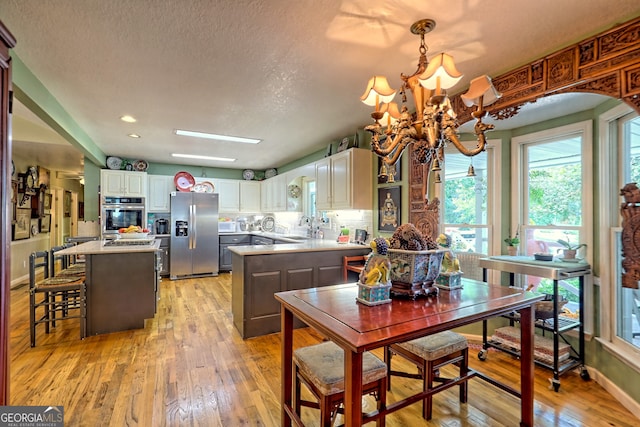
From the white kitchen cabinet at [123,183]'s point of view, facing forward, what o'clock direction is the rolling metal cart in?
The rolling metal cart is roughly at 11 o'clock from the white kitchen cabinet.

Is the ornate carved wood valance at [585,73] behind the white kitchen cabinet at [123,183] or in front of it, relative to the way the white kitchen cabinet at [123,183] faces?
in front

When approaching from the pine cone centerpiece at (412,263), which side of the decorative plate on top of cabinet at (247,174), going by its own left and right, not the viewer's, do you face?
front

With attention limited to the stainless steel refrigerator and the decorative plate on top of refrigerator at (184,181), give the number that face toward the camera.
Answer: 2
